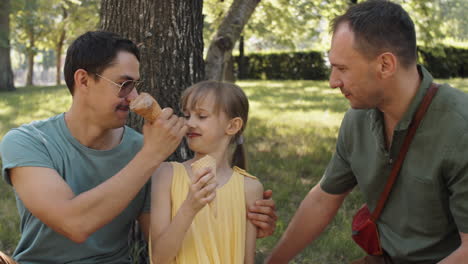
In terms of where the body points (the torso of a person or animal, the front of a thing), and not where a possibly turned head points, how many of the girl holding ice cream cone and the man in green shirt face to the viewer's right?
0

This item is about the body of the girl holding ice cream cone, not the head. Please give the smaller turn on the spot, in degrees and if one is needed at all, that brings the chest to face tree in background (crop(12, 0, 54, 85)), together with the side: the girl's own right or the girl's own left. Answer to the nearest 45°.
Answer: approximately 180°

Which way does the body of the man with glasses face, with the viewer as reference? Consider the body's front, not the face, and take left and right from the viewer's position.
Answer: facing the viewer and to the right of the viewer

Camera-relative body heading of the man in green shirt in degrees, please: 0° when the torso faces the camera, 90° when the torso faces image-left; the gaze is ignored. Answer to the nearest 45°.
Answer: approximately 45°

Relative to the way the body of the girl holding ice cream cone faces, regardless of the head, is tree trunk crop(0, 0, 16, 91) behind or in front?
behind

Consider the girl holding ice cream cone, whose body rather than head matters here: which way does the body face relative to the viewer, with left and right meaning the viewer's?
facing the viewer

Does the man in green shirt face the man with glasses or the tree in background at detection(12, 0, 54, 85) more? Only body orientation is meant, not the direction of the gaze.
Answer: the man with glasses

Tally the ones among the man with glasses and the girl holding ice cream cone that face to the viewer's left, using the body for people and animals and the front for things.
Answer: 0

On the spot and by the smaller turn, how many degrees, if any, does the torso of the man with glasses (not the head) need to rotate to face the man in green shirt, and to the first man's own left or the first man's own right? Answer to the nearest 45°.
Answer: approximately 45° to the first man's own left

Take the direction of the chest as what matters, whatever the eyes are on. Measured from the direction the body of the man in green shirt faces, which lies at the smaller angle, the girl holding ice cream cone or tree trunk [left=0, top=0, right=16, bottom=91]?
the girl holding ice cream cone

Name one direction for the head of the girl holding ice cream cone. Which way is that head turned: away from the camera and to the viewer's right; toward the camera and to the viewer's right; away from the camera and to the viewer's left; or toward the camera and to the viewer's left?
toward the camera and to the viewer's left

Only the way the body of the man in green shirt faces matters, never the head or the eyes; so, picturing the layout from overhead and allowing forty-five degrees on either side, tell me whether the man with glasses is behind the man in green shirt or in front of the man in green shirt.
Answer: in front

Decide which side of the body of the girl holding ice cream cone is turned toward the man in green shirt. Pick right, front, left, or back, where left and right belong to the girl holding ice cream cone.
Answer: left

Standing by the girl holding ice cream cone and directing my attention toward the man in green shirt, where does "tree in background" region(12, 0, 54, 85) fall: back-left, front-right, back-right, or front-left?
back-left

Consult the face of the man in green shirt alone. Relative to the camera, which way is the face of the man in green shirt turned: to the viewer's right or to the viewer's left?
to the viewer's left

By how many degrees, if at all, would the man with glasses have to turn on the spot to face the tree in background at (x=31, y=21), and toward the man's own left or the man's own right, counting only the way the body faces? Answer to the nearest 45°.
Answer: approximately 135° to the man's own left

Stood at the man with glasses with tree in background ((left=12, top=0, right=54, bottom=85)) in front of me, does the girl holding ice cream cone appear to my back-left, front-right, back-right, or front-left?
back-right

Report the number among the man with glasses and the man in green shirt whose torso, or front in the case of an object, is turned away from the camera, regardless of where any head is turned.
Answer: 0
